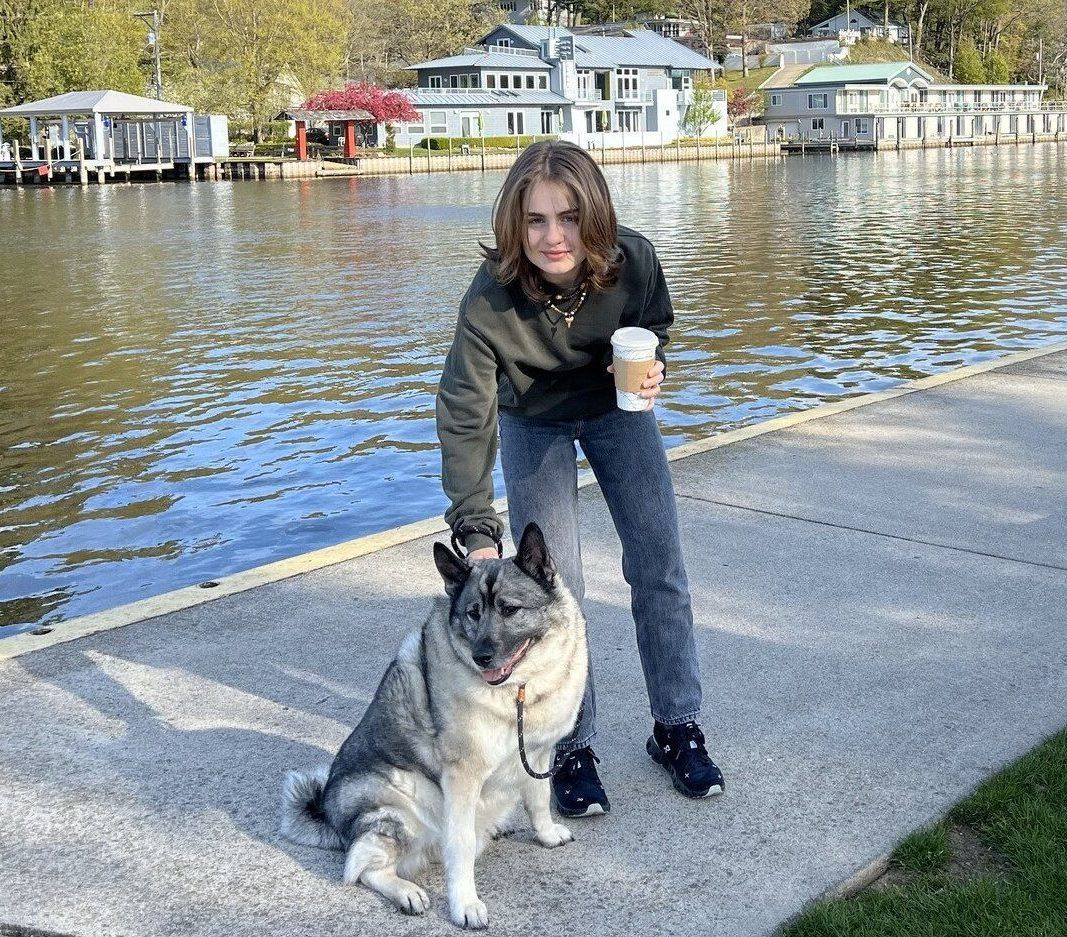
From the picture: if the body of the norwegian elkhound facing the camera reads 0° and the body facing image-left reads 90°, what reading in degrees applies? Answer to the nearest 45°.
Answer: approximately 315°

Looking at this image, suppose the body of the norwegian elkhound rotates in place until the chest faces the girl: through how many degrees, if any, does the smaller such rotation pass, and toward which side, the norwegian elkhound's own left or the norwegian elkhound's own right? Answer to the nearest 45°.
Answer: approximately 90° to the norwegian elkhound's own left

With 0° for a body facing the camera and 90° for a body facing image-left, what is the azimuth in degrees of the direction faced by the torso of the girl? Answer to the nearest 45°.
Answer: approximately 0°
